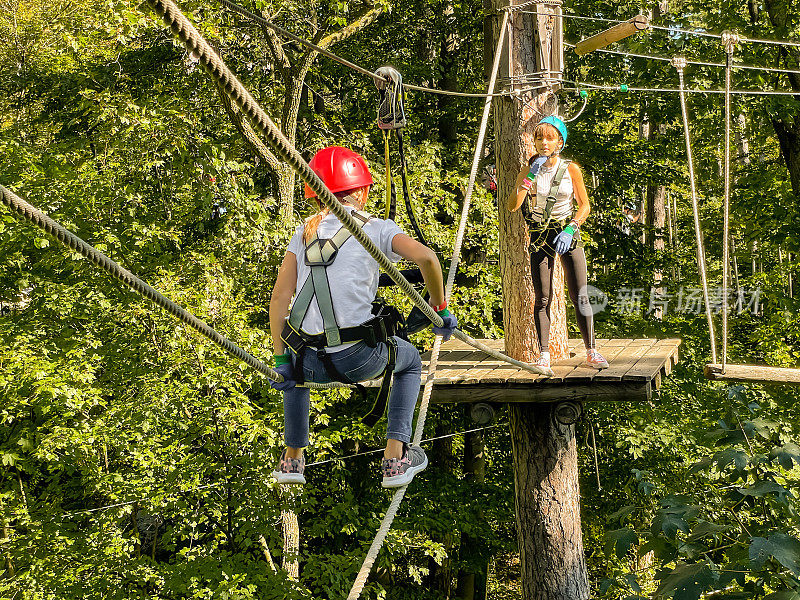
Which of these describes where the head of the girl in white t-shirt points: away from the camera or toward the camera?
away from the camera

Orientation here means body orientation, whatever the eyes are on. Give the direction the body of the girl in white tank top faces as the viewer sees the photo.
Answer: toward the camera

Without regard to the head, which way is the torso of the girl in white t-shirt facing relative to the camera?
away from the camera

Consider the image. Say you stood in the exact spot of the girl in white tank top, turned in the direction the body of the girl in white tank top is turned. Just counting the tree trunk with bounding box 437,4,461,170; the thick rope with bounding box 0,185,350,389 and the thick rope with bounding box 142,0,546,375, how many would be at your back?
1

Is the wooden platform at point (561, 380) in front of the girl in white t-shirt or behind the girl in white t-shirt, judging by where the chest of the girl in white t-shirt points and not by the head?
in front

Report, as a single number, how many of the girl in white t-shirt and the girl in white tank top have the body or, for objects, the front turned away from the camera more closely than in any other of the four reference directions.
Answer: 1

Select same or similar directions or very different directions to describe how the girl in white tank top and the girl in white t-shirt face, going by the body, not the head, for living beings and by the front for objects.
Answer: very different directions

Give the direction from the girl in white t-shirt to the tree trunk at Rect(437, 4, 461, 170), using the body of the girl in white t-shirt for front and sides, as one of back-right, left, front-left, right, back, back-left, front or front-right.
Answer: front
